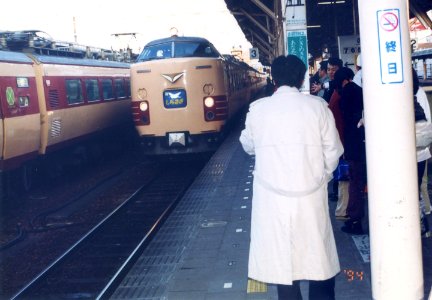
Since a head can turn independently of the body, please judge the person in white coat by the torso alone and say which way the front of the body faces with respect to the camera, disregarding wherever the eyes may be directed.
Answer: away from the camera

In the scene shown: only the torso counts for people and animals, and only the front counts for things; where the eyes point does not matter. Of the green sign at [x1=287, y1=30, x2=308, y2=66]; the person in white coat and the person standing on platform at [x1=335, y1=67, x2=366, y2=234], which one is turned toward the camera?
the green sign

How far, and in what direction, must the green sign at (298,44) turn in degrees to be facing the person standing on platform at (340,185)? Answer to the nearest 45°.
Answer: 0° — it already faces them

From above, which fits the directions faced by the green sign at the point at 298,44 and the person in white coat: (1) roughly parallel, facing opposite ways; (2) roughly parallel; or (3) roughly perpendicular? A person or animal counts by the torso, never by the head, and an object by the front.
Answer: roughly parallel, facing opposite ways

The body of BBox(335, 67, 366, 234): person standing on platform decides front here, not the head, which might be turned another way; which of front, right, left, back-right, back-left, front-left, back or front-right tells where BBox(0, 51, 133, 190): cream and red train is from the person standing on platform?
front-right

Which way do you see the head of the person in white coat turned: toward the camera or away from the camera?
away from the camera

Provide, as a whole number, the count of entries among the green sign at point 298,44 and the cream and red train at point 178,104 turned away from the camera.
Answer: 0

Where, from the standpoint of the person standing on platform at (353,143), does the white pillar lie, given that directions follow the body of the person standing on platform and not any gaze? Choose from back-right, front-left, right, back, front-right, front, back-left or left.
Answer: left

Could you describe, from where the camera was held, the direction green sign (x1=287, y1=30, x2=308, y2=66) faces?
facing the viewer

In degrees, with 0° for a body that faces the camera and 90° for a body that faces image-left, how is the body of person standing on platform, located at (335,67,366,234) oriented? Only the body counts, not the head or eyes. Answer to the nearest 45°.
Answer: approximately 90°

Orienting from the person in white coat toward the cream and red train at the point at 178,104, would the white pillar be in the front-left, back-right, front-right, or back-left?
back-right

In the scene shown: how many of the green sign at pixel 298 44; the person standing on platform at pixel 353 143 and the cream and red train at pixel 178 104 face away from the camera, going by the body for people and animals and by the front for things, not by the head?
0

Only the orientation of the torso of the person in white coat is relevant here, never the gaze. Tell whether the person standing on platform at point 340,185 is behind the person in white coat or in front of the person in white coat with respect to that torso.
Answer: in front

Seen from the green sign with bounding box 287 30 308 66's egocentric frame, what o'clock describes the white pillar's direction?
The white pillar is roughly at 12 o'clock from the green sign.
